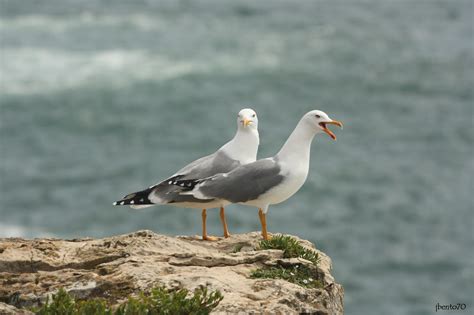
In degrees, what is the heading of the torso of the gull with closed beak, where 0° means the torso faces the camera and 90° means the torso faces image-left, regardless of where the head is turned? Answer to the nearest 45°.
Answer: approximately 270°

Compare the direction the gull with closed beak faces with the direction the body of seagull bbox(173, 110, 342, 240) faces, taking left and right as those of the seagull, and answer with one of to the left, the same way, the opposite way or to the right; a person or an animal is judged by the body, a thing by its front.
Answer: the same way

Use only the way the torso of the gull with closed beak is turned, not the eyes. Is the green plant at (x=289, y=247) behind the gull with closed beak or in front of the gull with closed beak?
in front

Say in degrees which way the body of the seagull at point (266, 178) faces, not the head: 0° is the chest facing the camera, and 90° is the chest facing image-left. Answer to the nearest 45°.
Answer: approximately 270°
